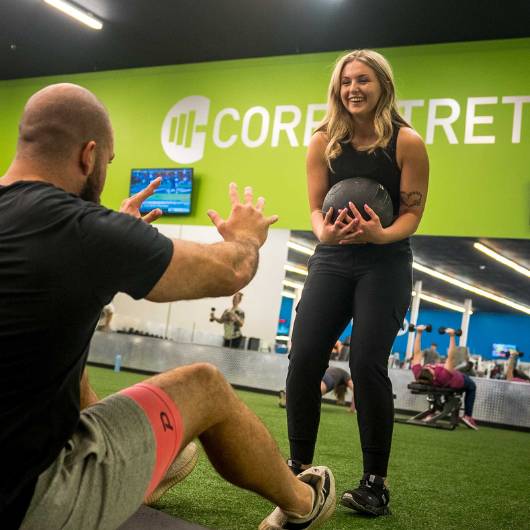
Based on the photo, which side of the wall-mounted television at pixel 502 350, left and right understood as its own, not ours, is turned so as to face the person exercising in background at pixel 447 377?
front

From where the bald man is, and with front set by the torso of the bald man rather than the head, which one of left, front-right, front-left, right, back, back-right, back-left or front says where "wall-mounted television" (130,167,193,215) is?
front-left

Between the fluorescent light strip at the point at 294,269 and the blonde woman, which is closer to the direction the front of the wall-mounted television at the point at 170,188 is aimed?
the blonde woman

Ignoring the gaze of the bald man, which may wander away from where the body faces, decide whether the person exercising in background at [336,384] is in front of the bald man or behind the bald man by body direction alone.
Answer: in front

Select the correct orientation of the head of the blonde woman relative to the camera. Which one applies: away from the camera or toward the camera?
toward the camera

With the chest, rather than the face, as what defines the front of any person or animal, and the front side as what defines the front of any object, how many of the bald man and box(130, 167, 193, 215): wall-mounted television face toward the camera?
1

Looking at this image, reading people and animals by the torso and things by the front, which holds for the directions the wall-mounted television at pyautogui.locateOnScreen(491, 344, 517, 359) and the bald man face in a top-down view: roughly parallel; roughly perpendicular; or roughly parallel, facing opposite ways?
roughly parallel, facing opposite ways

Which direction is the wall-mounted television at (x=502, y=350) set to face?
toward the camera

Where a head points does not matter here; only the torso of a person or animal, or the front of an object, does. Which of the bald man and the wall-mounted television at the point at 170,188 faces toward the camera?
the wall-mounted television

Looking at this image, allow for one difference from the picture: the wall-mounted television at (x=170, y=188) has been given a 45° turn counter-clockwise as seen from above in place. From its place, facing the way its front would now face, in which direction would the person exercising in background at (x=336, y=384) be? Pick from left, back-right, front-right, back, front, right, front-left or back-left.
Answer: front

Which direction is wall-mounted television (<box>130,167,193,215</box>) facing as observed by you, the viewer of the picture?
facing the viewer

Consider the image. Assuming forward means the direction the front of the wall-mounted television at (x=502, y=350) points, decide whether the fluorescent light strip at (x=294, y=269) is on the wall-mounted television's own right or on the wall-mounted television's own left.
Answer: on the wall-mounted television's own right

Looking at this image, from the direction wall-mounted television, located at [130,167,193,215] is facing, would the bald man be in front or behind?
in front

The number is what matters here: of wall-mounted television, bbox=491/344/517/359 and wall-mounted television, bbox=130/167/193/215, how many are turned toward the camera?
2

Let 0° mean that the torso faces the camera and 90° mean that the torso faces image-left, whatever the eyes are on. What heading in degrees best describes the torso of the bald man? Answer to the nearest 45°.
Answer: approximately 225°

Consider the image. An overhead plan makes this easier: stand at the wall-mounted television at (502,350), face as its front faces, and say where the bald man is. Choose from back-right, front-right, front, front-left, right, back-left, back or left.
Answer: front

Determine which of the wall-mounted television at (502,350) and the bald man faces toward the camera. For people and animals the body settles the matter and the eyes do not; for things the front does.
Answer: the wall-mounted television

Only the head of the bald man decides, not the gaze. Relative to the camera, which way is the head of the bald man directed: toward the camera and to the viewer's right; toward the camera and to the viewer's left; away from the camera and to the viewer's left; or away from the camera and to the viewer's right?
away from the camera and to the viewer's right
